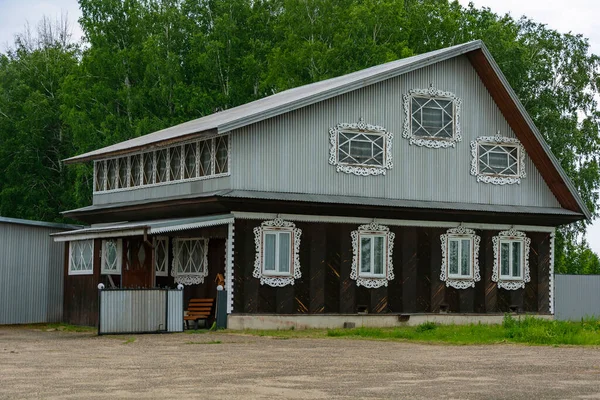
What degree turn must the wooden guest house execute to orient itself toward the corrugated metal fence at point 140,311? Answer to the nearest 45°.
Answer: approximately 90° to its right

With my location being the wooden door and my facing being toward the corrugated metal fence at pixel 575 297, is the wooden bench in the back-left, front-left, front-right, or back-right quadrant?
front-right

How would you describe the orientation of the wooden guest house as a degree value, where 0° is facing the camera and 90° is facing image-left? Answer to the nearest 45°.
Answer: approximately 315°

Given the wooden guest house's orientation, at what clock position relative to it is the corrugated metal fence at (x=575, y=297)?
The corrugated metal fence is roughly at 9 o'clock from the wooden guest house.

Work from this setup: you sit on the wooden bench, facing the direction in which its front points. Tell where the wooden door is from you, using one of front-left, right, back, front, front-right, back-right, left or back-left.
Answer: right

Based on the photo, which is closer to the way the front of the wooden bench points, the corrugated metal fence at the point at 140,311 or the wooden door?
the corrugated metal fence

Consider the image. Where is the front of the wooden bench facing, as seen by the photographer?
facing the viewer and to the left of the viewer
